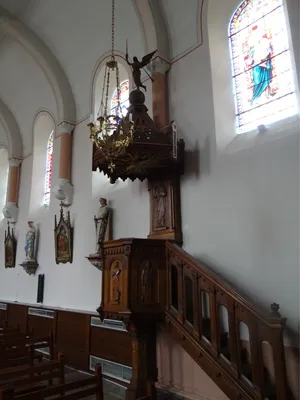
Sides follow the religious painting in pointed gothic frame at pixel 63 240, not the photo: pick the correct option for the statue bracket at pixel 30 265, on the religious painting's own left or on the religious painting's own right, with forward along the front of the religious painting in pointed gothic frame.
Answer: on the religious painting's own right

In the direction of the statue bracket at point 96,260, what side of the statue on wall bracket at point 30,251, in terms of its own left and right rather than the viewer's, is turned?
left

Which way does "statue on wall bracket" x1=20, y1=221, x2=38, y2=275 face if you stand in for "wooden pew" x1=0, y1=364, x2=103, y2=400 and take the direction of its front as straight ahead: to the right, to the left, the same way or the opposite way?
to the left

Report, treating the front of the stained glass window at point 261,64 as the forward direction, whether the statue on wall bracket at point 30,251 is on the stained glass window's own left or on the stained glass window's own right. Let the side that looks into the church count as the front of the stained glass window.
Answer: on the stained glass window's own right

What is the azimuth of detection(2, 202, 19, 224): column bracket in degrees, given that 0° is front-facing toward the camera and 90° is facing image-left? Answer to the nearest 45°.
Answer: approximately 45°

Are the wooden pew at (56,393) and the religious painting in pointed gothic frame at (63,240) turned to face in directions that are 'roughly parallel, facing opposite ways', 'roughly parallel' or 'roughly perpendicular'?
roughly perpendicular

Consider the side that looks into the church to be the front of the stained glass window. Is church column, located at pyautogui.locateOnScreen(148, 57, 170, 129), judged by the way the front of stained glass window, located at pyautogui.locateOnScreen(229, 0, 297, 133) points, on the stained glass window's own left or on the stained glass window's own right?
on the stained glass window's own right

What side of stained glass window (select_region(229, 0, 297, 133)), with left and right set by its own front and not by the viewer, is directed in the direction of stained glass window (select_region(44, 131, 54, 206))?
right

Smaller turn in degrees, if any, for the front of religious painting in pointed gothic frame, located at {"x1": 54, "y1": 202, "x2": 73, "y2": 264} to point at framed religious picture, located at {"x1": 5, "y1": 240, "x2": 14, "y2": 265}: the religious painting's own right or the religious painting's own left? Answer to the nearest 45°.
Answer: approximately 90° to the religious painting's own right

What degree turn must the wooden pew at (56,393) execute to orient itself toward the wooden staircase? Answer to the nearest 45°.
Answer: approximately 135° to its right
